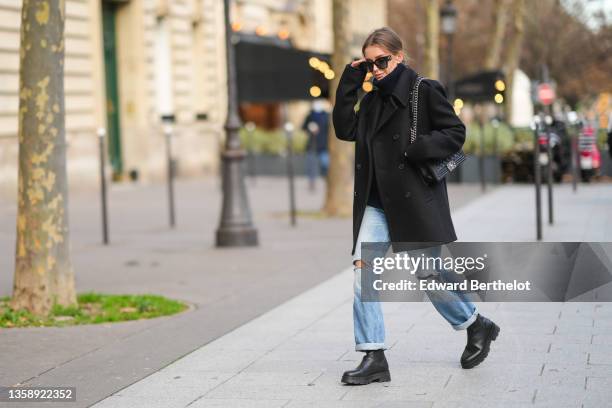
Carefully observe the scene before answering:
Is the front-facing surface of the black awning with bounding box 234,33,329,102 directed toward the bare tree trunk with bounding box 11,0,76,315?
no

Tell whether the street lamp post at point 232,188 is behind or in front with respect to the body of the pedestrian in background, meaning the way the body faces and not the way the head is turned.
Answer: in front

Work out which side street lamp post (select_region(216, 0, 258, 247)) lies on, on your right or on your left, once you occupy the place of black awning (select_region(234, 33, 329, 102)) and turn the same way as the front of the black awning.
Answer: on your right

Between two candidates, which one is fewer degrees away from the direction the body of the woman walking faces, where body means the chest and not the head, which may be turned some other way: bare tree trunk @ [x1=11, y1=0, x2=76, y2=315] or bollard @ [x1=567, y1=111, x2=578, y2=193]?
the bare tree trunk

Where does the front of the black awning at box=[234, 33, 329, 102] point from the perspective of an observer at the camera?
facing the viewer and to the right of the viewer

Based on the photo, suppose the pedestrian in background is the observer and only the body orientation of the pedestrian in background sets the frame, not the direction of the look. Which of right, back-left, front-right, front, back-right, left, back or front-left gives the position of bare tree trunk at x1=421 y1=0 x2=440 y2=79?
back-left

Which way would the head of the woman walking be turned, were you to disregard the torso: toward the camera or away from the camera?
toward the camera

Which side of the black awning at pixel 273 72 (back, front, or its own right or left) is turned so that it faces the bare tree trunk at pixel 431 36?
left

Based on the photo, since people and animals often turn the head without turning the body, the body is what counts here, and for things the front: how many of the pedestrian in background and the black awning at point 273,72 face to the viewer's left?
0

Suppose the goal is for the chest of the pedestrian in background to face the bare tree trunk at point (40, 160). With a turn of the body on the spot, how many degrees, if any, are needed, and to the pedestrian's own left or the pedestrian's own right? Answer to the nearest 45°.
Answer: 0° — they already face it

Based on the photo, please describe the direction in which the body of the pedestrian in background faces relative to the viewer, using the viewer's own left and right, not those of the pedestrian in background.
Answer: facing the viewer

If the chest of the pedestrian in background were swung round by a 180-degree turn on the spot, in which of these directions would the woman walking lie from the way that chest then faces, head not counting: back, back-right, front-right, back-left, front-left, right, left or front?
back

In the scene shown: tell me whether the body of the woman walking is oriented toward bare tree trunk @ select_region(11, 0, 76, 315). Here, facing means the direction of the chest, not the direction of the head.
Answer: no

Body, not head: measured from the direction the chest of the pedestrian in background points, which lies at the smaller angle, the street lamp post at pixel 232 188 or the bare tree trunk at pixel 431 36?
the street lamp post

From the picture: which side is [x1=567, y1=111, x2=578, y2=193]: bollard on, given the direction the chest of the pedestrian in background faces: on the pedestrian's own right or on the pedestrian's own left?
on the pedestrian's own left
